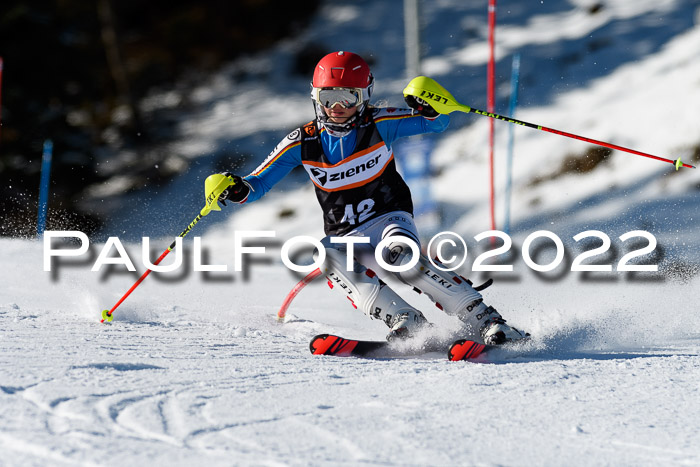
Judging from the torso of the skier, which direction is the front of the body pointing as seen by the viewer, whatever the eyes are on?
toward the camera
